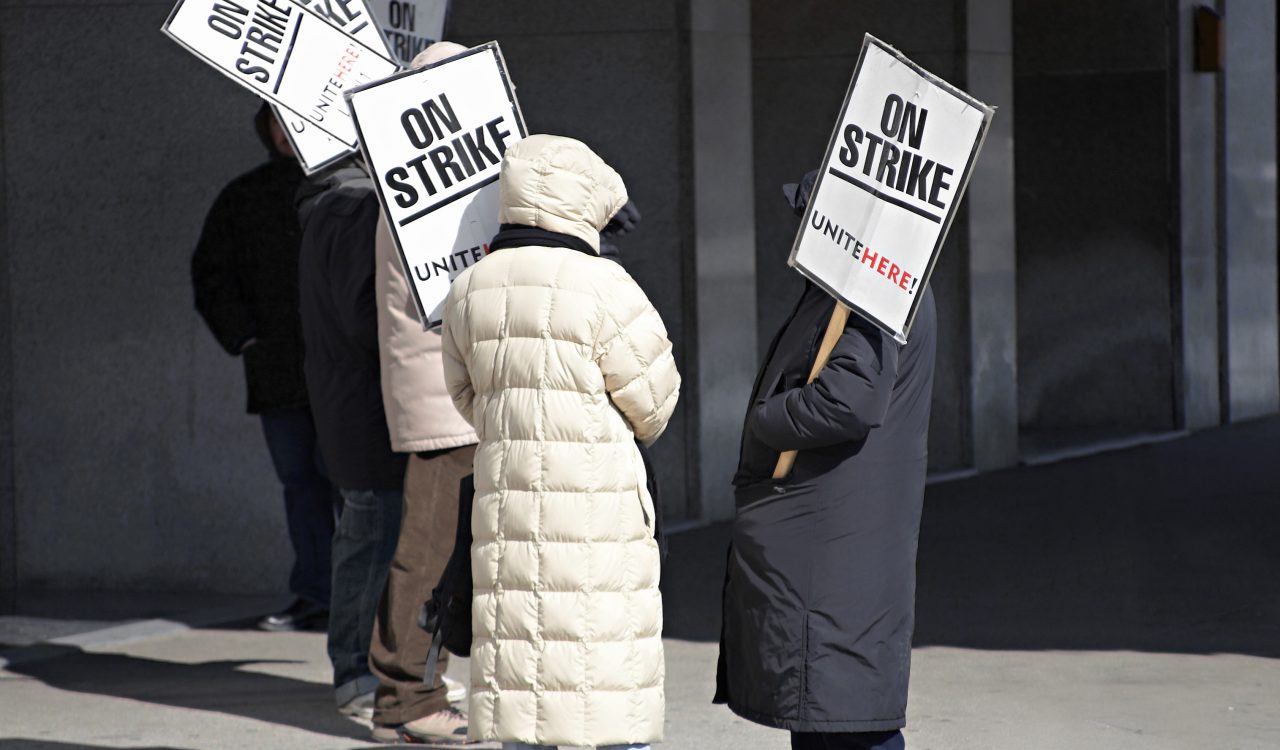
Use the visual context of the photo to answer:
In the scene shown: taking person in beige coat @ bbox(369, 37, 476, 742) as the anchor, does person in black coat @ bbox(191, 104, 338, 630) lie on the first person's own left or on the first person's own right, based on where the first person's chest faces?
on the first person's own left

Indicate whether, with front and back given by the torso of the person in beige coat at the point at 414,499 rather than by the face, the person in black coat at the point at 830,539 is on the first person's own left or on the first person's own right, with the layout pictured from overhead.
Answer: on the first person's own right

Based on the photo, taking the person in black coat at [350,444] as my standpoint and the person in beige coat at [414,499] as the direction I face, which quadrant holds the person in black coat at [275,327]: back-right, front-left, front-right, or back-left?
back-left
